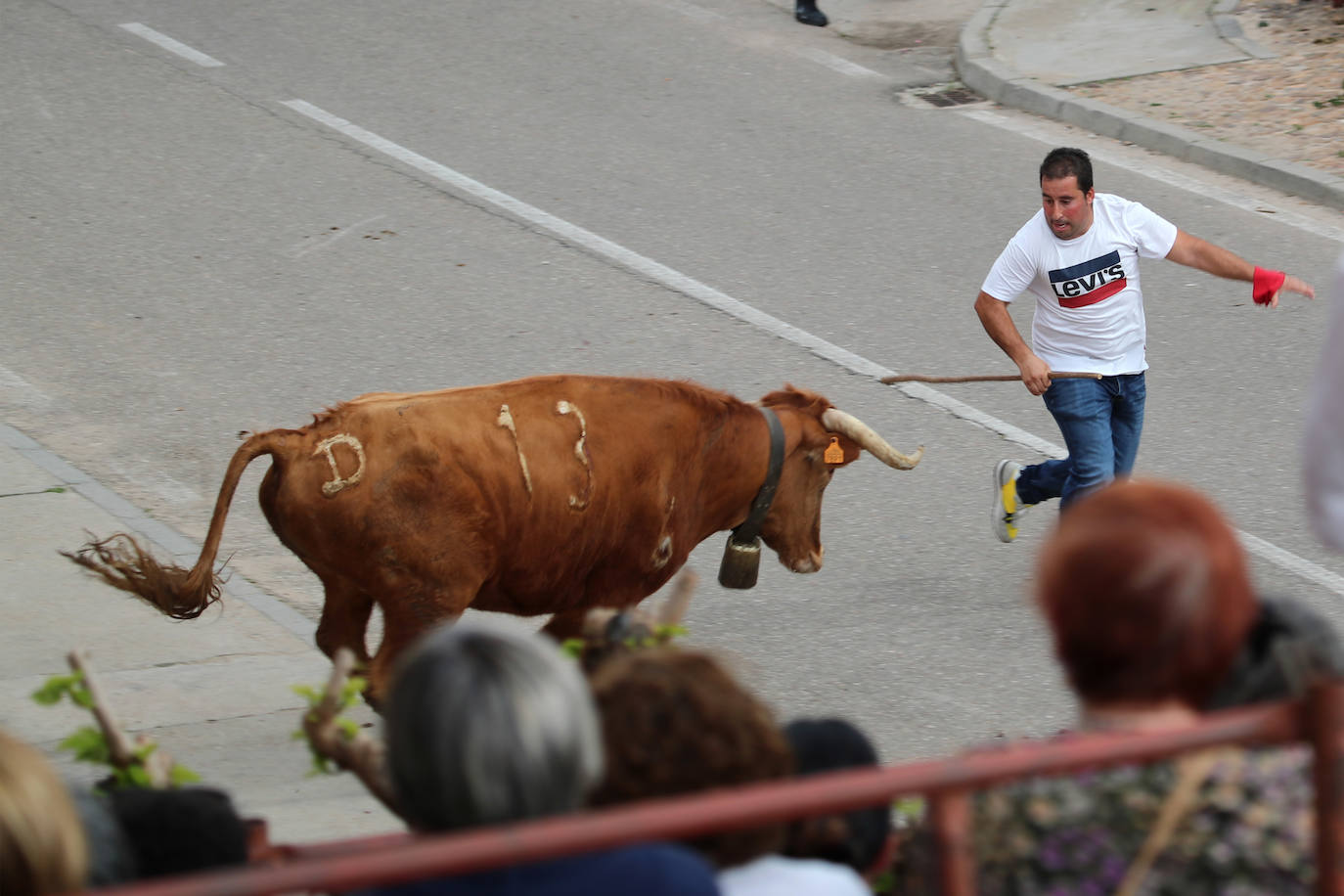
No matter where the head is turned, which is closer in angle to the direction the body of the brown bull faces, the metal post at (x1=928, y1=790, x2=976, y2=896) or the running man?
the running man

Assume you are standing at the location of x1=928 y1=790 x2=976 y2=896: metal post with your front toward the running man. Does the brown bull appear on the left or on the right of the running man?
left

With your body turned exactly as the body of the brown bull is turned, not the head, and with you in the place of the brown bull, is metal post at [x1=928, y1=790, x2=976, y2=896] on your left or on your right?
on your right

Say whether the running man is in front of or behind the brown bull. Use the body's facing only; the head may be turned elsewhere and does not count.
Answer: in front

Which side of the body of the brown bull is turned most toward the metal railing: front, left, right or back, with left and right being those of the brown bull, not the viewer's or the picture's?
right

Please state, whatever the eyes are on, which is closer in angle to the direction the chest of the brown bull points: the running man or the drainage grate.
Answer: the running man

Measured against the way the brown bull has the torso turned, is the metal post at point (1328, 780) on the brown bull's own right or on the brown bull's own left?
on the brown bull's own right

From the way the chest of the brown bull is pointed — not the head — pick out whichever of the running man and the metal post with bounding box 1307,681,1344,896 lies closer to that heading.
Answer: the running man

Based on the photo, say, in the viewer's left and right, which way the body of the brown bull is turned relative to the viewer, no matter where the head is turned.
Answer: facing to the right of the viewer

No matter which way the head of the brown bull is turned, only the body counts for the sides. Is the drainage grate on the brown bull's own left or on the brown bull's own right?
on the brown bull's own left
